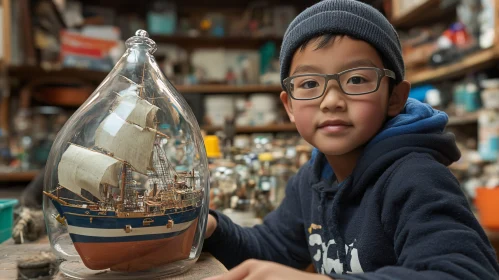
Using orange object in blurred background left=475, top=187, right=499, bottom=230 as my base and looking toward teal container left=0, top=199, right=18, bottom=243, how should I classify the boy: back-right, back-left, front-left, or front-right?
front-left

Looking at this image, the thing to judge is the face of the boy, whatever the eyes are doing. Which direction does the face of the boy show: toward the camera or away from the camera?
toward the camera

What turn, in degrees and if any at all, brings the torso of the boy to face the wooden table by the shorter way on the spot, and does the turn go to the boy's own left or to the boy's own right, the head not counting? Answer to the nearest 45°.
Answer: approximately 45° to the boy's own right

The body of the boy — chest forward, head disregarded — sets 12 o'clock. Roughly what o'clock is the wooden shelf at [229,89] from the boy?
The wooden shelf is roughly at 4 o'clock from the boy.

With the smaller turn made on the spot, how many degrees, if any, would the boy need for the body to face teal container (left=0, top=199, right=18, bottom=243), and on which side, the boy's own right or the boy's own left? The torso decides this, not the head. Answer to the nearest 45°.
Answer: approximately 45° to the boy's own right

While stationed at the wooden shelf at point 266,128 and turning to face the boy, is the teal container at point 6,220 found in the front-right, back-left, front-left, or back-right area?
front-right

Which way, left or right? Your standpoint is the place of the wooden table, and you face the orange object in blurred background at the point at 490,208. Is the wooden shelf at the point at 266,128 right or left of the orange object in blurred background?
left

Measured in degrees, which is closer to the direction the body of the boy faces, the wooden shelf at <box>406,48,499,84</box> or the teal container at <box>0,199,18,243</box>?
the teal container

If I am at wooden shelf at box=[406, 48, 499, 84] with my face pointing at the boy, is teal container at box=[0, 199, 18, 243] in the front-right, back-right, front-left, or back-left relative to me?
front-right

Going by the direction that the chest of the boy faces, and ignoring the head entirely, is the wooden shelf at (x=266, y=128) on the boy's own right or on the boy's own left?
on the boy's own right

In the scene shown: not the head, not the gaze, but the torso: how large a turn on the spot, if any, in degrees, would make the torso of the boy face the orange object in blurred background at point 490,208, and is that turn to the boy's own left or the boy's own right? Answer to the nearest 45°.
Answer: approximately 180°

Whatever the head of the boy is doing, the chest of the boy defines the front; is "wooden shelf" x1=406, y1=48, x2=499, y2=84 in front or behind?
behind

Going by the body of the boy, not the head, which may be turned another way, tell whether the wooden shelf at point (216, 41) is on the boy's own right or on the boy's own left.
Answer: on the boy's own right

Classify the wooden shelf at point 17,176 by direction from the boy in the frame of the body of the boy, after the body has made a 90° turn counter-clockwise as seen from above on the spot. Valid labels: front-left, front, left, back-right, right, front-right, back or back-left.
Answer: back

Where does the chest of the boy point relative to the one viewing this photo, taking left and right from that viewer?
facing the viewer and to the left of the viewer

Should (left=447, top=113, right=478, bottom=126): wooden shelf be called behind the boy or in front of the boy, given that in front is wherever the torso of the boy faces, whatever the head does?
behind
